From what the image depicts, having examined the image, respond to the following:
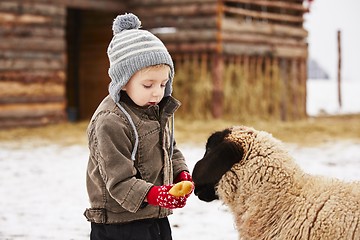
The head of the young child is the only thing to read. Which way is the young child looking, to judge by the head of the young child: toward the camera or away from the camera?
toward the camera

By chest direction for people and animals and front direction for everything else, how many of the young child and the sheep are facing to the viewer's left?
1

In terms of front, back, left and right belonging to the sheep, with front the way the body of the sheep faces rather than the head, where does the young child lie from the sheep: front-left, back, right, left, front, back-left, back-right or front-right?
front

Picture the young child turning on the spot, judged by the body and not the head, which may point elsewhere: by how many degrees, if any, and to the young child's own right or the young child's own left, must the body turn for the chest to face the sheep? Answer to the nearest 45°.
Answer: approximately 45° to the young child's own left

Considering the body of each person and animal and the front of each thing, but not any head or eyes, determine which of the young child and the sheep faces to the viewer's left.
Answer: the sheep

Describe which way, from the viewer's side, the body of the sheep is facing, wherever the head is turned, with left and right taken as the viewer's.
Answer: facing to the left of the viewer

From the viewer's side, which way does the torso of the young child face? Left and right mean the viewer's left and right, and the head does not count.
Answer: facing the viewer and to the right of the viewer
